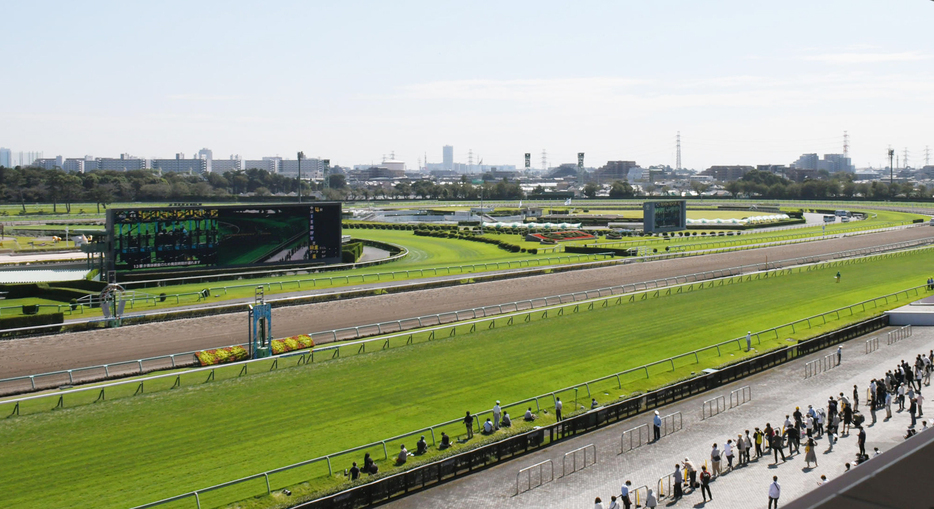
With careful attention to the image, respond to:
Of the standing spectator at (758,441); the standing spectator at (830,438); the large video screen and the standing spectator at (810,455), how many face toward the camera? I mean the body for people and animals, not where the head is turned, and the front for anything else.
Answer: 1

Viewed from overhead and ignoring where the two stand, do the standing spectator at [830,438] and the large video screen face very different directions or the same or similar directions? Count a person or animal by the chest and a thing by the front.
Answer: very different directions

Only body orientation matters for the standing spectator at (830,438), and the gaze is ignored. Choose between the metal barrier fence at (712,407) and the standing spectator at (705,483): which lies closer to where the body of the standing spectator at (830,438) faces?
the metal barrier fence

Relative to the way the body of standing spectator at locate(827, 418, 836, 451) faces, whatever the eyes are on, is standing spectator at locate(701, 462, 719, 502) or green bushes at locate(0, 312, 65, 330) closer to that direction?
the green bushes

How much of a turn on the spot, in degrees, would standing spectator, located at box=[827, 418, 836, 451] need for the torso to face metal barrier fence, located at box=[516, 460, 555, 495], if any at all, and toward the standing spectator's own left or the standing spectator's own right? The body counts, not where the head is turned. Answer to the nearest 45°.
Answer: approximately 90° to the standing spectator's own left

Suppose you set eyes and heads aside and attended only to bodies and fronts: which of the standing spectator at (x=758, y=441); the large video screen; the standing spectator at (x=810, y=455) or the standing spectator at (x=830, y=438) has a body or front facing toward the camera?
the large video screen

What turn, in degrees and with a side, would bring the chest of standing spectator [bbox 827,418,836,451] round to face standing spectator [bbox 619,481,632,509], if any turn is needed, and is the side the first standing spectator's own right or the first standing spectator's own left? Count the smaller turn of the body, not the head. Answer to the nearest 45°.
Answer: approximately 90° to the first standing spectator's own left

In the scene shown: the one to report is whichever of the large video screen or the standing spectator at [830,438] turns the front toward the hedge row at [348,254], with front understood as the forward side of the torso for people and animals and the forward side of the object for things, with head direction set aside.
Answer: the standing spectator

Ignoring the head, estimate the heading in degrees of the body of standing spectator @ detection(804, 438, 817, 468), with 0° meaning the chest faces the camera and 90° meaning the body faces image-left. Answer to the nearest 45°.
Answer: approximately 135°

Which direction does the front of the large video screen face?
toward the camera

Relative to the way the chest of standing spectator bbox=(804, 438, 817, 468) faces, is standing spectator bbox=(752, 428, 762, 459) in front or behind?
in front

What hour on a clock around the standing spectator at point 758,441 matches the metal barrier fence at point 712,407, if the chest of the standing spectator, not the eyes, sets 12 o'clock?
The metal barrier fence is roughly at 1 o'clock from the standing spectator.

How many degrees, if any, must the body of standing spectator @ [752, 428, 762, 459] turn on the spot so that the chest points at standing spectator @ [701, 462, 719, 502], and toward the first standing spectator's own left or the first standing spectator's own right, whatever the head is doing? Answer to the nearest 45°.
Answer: approximately 135° to the first standing spectator's own left

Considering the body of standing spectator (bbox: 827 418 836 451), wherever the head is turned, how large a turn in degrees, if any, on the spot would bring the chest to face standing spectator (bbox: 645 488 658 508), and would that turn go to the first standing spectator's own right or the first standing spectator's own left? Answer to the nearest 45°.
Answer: approximately 90° to the first standing spectator's own left

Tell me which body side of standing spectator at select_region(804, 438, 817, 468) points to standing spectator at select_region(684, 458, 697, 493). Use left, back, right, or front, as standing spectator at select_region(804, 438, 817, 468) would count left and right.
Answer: left

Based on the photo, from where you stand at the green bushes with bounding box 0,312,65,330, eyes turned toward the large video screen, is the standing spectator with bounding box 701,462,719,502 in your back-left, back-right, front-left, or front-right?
back-right

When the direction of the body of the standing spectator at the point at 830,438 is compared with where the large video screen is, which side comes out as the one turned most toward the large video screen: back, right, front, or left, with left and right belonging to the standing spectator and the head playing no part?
front
